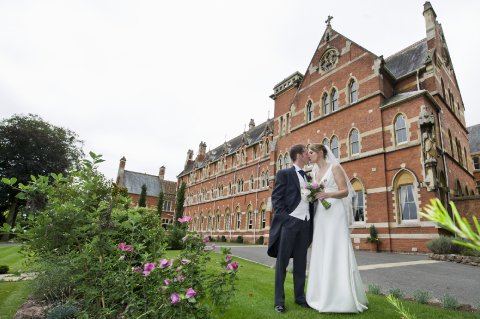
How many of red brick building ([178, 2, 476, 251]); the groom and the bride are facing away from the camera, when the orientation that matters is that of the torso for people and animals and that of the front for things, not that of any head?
0

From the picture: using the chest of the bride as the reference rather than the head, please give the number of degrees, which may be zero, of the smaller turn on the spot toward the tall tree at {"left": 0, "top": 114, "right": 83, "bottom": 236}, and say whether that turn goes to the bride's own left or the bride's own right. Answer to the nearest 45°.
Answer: approximately 90° to the bride's own right

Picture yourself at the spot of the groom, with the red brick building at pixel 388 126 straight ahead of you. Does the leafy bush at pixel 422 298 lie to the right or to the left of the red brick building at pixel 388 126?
right

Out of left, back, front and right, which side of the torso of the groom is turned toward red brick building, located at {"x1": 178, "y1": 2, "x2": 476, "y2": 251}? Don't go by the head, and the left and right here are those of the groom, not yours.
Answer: left

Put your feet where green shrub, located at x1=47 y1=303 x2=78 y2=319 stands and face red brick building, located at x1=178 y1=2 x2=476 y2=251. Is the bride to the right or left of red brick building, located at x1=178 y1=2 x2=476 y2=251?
right

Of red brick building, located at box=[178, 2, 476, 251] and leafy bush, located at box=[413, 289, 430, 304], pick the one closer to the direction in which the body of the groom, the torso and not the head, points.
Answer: the leafy bush

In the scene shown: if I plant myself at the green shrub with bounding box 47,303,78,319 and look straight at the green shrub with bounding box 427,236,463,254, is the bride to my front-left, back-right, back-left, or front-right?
front-right

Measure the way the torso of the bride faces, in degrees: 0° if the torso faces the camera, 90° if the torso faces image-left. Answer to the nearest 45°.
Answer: approximately 45°

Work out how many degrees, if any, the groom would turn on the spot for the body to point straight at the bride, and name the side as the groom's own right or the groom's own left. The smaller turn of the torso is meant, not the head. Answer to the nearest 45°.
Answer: approximately 45° to the groom's own left

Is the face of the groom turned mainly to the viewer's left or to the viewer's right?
to the viewer's right

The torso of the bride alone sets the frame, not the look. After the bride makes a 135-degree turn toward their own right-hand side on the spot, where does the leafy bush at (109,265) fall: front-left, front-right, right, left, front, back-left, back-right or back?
back-left

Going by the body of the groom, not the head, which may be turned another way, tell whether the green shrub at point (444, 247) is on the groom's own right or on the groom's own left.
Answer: on the groom's own left

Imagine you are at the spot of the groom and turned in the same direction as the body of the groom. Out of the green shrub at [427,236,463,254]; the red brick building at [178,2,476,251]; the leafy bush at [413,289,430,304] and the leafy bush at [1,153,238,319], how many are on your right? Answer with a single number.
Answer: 1

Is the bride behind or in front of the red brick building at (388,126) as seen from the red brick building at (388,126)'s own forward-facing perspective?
in front

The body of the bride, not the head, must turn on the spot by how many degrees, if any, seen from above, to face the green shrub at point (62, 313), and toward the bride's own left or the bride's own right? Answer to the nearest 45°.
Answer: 0° — they already face it

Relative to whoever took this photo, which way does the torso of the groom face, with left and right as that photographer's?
facing the viewer and to the right of the viewer
